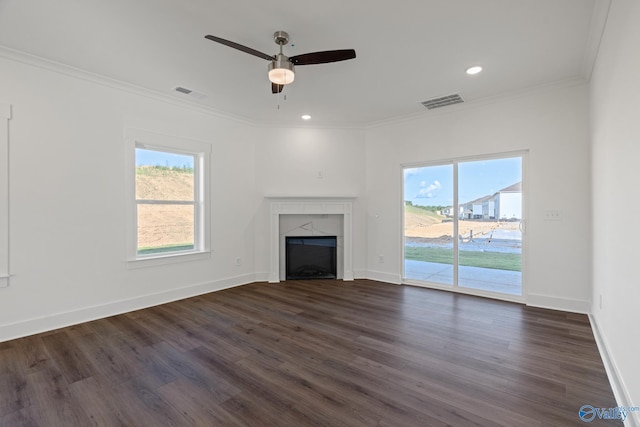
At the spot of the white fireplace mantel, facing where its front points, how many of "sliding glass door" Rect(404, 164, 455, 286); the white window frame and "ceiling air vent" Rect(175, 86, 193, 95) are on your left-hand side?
1

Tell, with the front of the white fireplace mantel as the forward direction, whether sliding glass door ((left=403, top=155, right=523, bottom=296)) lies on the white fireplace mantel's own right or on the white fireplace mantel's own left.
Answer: on the white fireplace mantel's own left

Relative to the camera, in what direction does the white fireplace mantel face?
facing the viewer

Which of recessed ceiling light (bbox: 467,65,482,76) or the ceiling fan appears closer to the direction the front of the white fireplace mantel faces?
the ceiling fan

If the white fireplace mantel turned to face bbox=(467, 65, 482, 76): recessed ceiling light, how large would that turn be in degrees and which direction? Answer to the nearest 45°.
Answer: approximately 45° to its left

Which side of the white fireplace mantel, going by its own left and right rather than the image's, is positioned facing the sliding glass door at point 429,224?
left

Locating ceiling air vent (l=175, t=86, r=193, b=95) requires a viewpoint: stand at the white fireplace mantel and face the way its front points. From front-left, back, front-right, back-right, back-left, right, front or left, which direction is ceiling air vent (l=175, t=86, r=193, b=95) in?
front-right

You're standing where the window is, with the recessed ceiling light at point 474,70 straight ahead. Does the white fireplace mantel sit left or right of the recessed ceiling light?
left

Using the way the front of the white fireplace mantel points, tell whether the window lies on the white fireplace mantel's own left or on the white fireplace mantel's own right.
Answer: on the white fireplace mantel's own right

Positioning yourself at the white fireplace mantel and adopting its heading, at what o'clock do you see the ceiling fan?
The ceiling fan is roughly at 12 o'clock from the white fireplace mantel.

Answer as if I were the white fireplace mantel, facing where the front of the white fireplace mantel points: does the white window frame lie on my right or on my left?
on my right

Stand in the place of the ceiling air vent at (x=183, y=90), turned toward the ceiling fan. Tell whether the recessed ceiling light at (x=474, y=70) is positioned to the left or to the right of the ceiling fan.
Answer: left

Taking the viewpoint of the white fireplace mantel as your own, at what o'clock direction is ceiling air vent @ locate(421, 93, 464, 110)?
The ceiling air vent is roughly at 10 o'clock from the white fireplace mantel.
